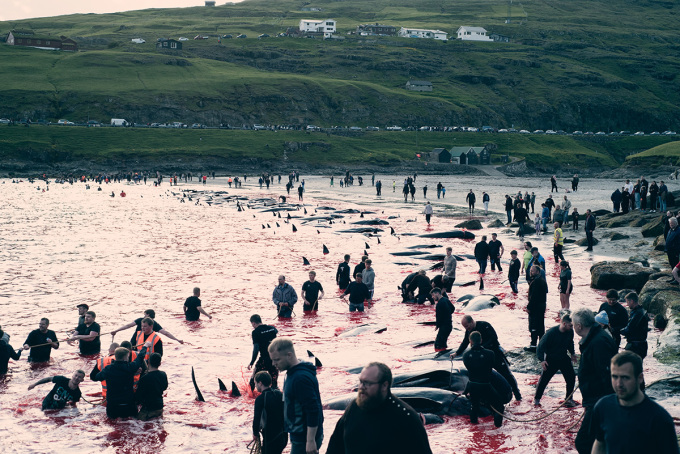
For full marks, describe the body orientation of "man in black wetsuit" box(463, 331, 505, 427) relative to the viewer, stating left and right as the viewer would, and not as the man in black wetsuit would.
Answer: facing away from the viewer

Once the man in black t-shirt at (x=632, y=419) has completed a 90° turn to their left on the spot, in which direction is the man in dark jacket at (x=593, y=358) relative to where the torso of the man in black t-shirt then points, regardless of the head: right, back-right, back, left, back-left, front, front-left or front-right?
back-left

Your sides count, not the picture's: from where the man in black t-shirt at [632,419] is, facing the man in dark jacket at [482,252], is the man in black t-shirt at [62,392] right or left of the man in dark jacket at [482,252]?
left

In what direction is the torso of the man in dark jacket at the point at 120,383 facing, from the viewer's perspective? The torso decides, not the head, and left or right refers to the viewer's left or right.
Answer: facing away from the viewer

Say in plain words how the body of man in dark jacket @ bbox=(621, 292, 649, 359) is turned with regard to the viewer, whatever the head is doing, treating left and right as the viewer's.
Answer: facing to the left of the viewer

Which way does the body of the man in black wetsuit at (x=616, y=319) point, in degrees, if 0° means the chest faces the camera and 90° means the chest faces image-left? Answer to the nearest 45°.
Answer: approximately 45°

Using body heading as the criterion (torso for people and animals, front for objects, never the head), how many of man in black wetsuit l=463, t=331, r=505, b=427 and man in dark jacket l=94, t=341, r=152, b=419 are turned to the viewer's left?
0

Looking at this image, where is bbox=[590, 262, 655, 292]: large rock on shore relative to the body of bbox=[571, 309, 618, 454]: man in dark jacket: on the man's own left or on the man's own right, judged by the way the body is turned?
on the man's own right
